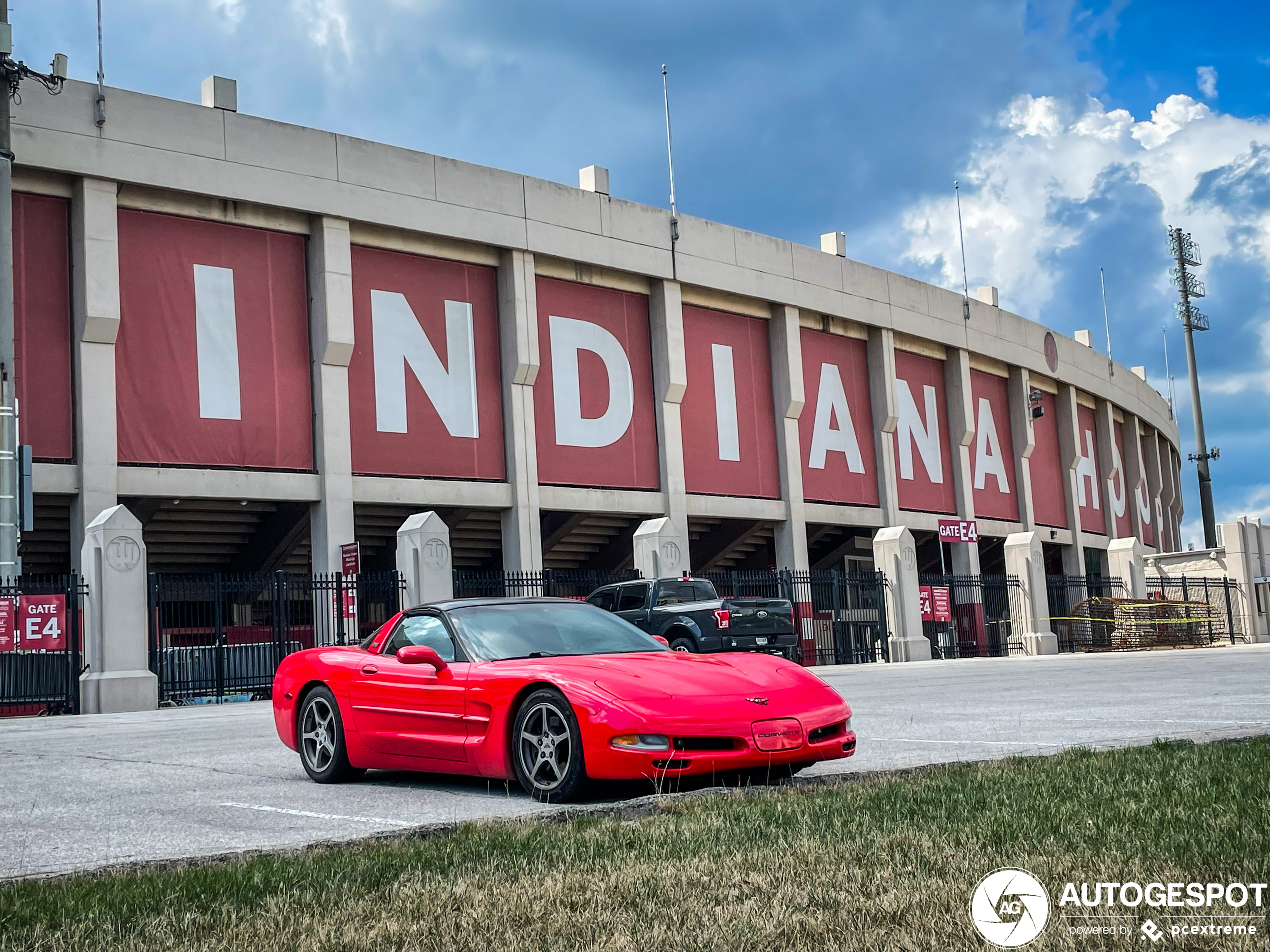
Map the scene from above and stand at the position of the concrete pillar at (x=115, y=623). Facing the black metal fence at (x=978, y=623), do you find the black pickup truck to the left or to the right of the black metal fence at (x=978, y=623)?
right

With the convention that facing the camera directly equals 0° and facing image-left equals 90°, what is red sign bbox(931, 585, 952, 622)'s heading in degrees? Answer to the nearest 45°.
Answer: approximately 0°

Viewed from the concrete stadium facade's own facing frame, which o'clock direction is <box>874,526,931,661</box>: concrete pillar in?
The concrete pillar is roughly at 10 o'clock from the concrete stadium facade.

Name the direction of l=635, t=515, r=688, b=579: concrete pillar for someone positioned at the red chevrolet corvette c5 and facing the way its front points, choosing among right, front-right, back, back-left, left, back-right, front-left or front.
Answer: back-left

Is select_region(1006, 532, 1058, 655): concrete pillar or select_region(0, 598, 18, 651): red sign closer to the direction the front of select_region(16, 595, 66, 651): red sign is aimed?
the red sign

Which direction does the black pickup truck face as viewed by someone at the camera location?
facing away from the viewer and to the left of the viewer

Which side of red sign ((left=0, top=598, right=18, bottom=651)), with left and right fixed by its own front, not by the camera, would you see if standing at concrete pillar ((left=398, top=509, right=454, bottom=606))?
left

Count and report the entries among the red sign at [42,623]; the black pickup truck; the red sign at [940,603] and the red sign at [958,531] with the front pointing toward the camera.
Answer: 3

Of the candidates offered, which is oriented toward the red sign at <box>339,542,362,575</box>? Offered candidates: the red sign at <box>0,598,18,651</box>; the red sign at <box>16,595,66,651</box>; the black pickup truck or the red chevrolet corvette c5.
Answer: the black pickup truck

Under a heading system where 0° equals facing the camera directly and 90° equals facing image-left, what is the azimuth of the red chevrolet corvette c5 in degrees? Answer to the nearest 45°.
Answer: approximately 315°
